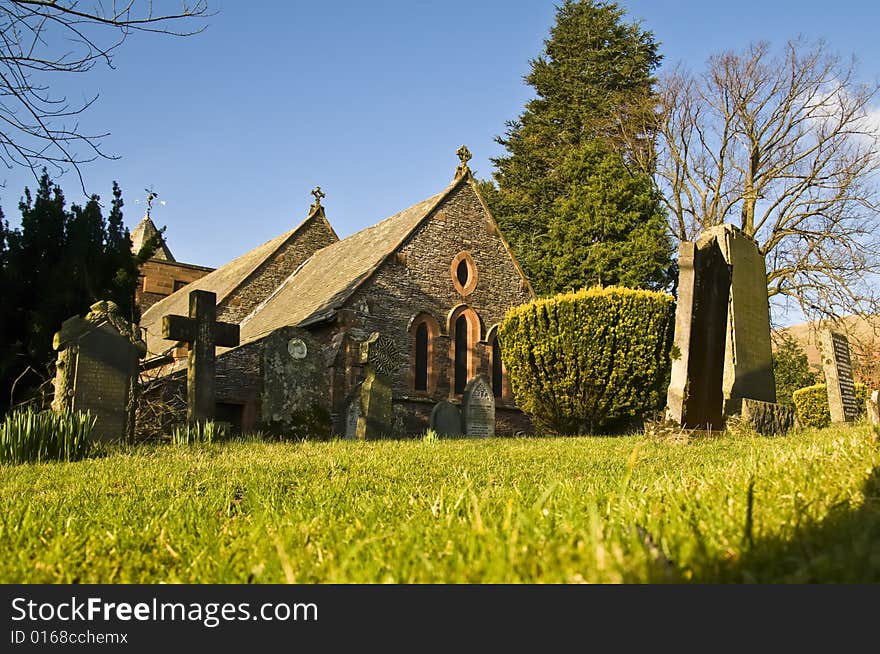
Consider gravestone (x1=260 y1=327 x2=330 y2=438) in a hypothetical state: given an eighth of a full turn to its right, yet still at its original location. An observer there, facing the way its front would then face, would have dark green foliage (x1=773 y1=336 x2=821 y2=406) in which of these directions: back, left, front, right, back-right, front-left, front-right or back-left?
back

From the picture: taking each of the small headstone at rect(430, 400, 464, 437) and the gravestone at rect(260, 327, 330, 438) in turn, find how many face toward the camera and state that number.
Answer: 2

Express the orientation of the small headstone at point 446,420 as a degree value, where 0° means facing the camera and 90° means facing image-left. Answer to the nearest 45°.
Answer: approximately 0°

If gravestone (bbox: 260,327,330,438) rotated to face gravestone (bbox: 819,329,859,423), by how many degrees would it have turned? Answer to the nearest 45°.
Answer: approximately 90° to its left

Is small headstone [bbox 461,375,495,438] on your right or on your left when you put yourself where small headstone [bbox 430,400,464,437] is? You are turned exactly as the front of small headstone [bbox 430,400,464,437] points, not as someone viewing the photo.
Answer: on your left

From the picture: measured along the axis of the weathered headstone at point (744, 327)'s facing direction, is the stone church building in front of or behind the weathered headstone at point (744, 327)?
behind
